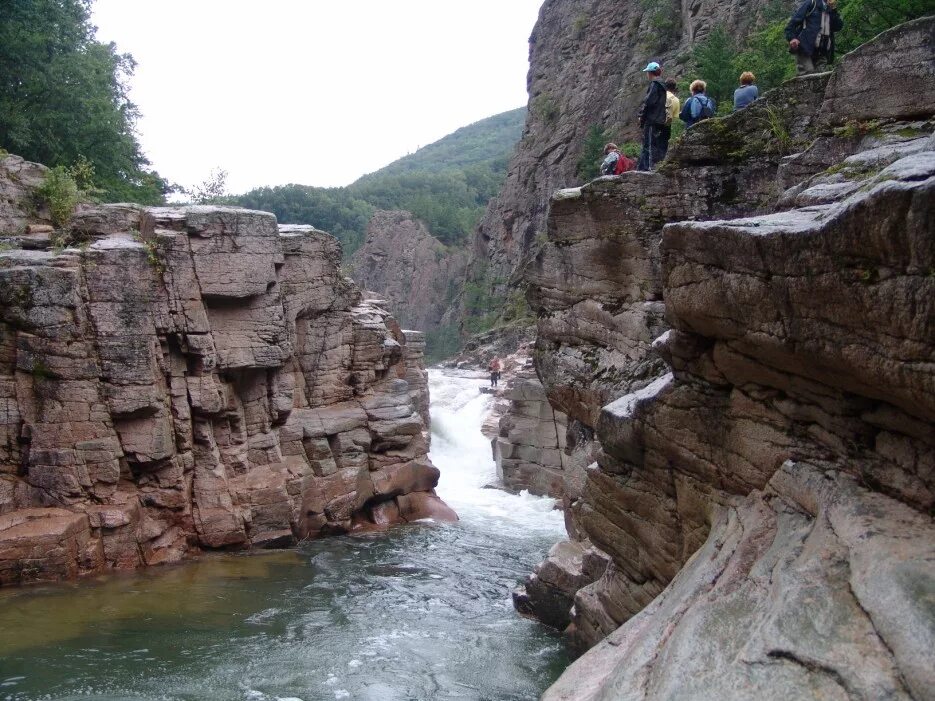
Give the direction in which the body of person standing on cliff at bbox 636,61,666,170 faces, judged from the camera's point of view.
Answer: to the viewer's left

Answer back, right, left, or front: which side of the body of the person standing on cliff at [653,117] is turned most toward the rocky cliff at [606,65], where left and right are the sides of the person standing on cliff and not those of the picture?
right

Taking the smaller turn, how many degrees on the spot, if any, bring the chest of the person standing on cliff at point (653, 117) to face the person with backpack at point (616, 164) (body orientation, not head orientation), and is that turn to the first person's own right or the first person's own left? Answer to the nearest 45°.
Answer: approximately 45° to the first person's own right

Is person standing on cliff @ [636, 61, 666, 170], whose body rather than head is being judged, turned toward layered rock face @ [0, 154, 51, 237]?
yes

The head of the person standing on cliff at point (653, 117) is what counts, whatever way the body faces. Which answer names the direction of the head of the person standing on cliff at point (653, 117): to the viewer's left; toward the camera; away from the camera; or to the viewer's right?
to the viewer's left

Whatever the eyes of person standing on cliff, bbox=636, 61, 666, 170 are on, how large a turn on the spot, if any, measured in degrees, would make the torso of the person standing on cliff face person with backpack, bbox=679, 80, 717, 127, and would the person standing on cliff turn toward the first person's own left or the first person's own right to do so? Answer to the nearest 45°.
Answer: approximately 180°

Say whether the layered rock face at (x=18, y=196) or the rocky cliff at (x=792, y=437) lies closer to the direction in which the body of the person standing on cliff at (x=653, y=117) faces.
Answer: the layered rock face
